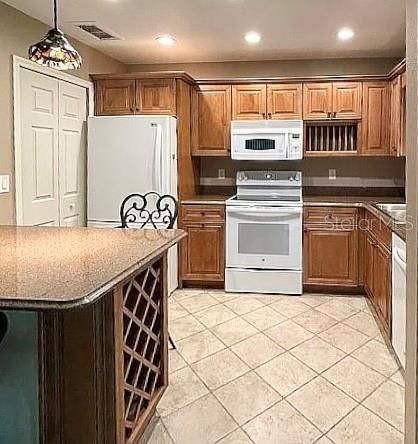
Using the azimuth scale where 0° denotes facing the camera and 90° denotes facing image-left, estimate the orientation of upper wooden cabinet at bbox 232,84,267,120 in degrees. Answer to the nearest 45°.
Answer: approximately 0°

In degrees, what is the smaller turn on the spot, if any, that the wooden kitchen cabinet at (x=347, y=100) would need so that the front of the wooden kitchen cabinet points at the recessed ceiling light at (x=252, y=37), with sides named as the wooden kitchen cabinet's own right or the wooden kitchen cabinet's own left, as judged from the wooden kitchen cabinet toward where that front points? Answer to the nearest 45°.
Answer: approximately 45° to the wooden kitchen cabinet's own right

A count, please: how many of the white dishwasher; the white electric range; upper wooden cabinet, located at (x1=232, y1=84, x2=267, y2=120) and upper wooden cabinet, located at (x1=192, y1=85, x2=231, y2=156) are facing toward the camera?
3

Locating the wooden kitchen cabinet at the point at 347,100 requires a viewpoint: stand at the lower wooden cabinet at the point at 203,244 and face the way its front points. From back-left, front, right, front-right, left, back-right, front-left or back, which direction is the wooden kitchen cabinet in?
left

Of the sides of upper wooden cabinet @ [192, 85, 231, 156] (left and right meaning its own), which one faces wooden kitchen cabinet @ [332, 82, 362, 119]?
left

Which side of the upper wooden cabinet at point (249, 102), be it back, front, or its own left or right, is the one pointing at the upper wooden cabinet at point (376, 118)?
left
